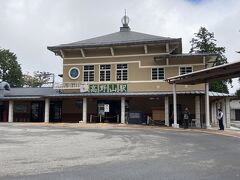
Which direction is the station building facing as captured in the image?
toward the camera

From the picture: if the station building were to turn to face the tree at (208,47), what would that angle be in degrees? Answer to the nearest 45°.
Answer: approximately 135° to its left
